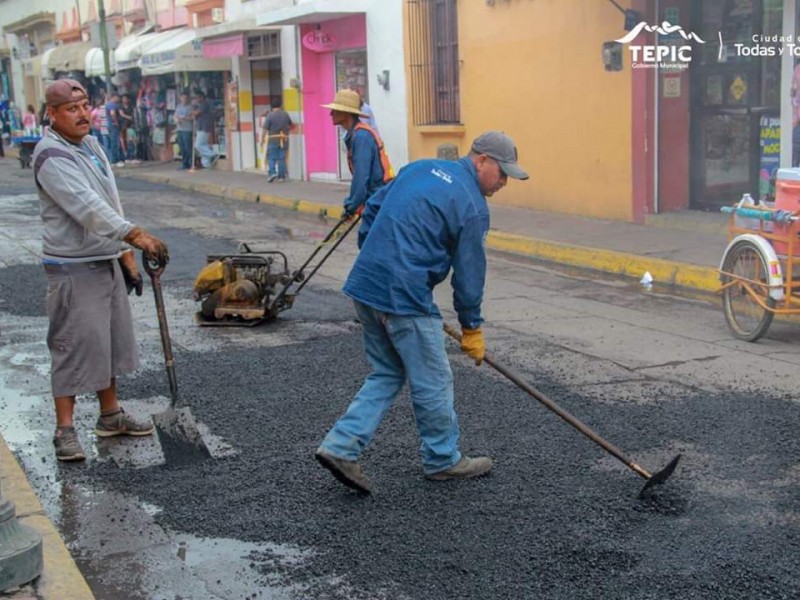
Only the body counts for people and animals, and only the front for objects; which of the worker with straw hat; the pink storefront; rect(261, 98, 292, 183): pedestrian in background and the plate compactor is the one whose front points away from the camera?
the pedestrian in background

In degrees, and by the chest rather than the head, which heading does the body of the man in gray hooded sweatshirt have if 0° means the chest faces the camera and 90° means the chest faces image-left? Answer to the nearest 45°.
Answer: approximately 315°

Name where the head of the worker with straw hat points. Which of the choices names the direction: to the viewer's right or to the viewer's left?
to the viewer's left

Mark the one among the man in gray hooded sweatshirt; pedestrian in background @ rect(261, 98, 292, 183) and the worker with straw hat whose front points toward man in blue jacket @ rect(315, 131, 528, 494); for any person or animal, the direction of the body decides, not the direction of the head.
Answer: the man in gray hooded sweatshirt

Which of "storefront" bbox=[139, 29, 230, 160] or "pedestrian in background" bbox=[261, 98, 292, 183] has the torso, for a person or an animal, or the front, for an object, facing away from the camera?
the pedestrian in background

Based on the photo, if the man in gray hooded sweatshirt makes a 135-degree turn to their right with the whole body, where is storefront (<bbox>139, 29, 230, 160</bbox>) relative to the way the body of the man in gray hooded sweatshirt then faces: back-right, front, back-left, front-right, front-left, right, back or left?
right

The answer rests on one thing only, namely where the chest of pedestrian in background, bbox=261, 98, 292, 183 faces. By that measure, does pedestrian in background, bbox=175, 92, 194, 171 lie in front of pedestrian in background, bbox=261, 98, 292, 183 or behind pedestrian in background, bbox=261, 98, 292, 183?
in front

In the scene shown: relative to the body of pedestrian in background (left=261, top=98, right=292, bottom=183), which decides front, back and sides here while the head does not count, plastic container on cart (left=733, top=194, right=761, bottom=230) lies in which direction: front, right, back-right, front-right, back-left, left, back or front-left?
back

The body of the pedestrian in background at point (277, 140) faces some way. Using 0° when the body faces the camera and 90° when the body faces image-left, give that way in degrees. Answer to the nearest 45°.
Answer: approximately 180°

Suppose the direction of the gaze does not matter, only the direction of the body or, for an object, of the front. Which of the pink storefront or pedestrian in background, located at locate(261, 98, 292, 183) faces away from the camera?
the pedestrian in background

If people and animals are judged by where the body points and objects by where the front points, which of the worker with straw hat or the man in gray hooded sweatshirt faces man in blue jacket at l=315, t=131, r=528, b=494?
the man in gray hooded sweatshirt

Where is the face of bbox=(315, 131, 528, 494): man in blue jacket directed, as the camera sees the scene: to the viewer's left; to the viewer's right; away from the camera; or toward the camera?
to the viewer's right
